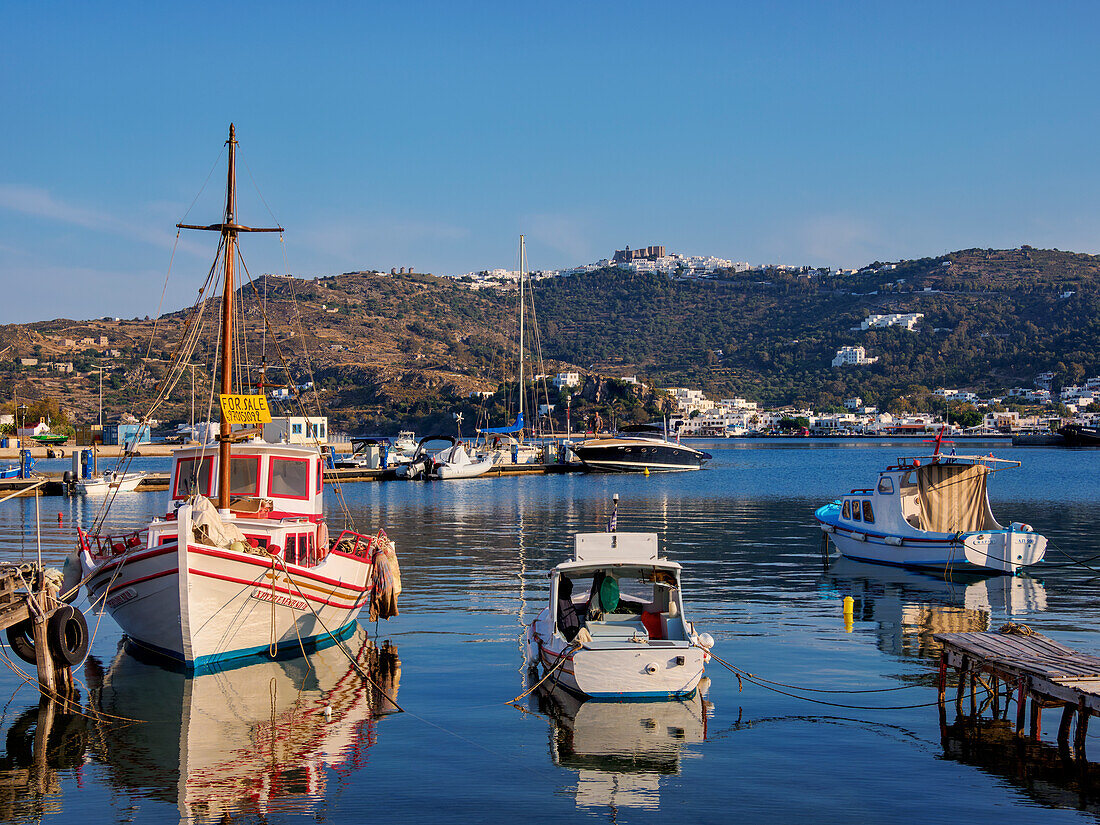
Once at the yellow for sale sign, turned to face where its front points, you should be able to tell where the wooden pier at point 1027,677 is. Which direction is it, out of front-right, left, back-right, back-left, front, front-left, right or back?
front-left

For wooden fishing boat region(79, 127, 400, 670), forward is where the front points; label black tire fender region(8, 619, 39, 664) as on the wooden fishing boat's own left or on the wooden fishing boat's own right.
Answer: on the wooden fishing boat's own right

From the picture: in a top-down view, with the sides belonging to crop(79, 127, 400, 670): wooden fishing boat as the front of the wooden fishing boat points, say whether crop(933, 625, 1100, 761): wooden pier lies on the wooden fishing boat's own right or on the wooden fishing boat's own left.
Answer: on the wooden fishing boat's own left

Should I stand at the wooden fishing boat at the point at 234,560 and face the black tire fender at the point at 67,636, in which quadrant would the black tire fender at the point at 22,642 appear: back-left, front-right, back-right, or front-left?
front-right

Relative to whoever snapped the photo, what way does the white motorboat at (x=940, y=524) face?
facing away from the viewer and to the left of the viewer

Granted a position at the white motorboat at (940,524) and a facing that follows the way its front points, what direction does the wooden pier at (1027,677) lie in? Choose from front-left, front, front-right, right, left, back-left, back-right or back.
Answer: back-left

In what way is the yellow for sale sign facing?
toward the camera

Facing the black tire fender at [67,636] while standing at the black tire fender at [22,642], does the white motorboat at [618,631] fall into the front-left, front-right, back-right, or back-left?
front-left

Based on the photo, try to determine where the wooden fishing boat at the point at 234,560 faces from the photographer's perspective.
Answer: facing the viewer
